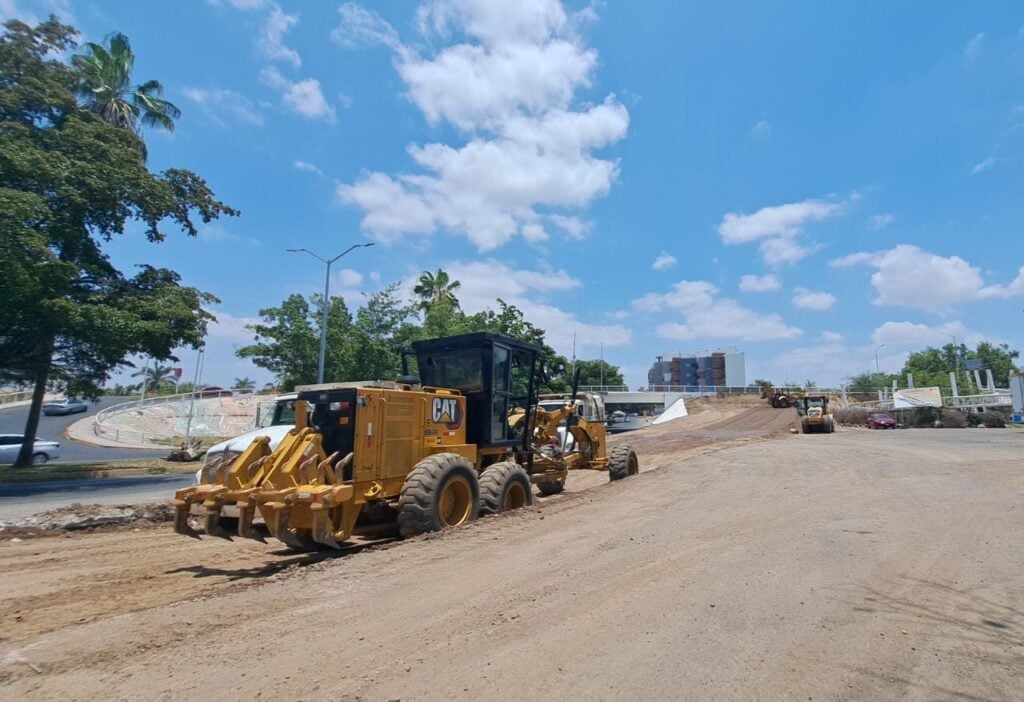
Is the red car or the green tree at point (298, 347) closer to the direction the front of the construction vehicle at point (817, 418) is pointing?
the green tree

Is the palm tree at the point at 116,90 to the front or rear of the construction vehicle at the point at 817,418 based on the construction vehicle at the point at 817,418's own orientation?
to the front

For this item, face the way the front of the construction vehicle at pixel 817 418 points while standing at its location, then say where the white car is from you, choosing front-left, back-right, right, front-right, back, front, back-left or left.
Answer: front-right

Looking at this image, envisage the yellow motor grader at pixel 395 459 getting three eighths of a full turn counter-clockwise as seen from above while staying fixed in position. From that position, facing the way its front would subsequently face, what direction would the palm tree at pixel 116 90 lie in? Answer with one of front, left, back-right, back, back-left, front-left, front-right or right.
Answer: front-right

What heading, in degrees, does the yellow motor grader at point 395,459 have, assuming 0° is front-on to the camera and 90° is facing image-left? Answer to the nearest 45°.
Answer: approximately 225°

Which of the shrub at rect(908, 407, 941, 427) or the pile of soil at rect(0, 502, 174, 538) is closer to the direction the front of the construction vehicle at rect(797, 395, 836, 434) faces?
the pile of soil

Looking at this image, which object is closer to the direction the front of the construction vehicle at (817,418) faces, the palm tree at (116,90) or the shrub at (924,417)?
the palm tree

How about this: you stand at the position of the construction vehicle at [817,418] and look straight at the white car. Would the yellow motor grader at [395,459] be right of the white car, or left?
left

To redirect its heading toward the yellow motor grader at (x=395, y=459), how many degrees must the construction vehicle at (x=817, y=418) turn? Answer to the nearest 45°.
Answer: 0° — it already faces it

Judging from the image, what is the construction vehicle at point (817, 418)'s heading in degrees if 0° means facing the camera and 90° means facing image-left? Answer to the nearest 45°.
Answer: approximately 0°

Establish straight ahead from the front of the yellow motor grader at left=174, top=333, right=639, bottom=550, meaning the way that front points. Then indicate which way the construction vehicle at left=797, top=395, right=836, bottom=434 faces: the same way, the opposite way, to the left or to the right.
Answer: the opposite way

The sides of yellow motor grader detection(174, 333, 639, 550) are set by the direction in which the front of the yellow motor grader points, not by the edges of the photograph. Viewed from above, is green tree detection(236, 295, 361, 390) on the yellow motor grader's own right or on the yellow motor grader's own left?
on the yellow motor grader's own left

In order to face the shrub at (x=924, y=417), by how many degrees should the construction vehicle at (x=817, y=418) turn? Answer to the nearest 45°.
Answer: approximately 135° to its left
